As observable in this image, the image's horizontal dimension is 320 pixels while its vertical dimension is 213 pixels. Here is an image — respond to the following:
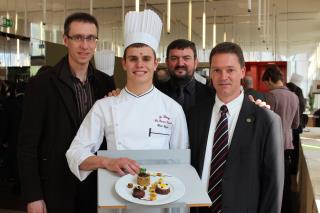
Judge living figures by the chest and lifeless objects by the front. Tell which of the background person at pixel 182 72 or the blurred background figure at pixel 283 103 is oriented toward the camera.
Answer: the background person

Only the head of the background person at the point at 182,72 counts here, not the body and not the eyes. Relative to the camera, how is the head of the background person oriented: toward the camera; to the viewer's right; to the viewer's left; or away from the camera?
toward the camera

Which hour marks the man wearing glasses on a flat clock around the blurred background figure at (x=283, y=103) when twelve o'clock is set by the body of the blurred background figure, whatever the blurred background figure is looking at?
The man wearing glasses is roughly at 8 o'clock from the blurred background figure.

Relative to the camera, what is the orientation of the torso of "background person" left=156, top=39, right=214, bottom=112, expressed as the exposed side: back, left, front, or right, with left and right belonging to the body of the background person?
front

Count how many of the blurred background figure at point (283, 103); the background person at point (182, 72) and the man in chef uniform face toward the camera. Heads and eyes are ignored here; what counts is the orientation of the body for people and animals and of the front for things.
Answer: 2

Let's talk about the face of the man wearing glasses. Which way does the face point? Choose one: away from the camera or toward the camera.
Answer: toward the camera

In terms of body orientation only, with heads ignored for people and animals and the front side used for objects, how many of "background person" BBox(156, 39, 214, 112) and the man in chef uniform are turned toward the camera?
2

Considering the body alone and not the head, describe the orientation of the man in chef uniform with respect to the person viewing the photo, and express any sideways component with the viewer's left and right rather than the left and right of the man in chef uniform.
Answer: facing the viewer

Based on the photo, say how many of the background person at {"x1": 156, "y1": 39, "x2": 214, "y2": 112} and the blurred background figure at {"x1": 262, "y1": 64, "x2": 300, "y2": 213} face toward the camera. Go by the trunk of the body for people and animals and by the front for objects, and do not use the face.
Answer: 1

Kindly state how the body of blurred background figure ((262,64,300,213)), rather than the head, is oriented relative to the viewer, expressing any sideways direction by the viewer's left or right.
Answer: facing away from the viewer and to the left of the viewer

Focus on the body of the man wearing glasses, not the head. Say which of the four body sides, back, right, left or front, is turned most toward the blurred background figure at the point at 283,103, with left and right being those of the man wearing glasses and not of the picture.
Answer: left

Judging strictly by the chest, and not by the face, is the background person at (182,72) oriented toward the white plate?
yes
